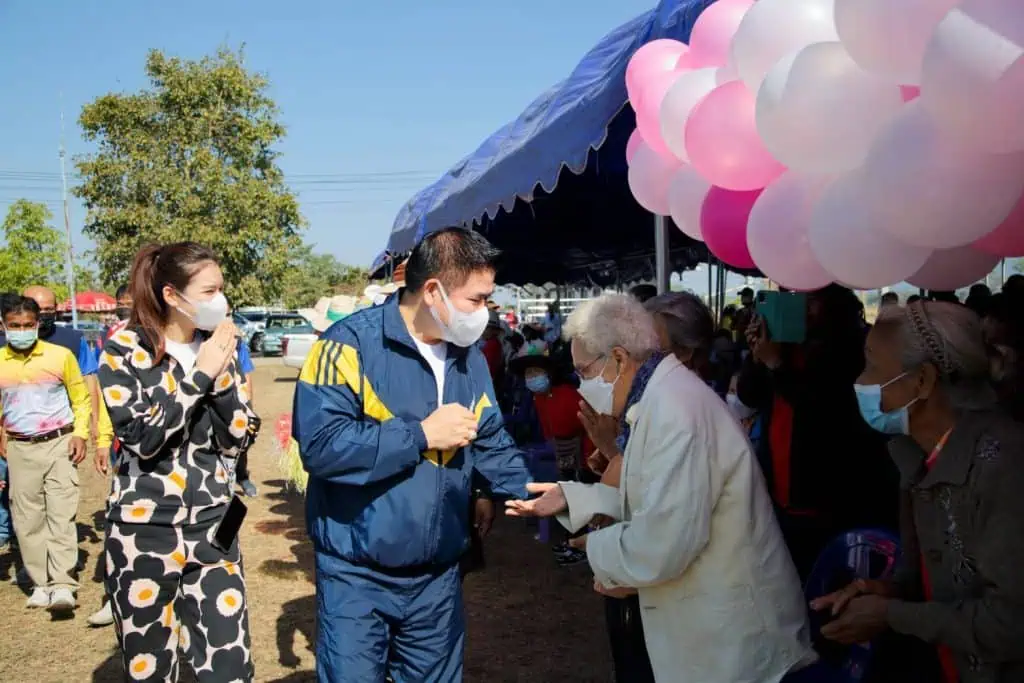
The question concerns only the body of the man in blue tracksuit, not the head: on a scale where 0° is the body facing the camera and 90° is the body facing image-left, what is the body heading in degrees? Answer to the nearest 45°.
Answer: approximately 315°

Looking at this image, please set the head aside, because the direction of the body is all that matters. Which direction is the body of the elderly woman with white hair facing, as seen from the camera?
to the viewer's left

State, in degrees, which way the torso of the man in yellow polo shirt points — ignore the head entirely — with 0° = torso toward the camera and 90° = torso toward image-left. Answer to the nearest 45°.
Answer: approximately 0°

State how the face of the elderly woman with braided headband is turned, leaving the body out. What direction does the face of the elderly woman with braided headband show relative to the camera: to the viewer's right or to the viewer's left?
to the viewer's left

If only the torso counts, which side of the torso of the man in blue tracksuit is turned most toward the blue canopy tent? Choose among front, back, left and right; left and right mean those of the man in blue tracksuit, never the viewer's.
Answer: left

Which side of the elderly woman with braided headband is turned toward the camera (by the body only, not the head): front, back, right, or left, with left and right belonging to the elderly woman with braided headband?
left

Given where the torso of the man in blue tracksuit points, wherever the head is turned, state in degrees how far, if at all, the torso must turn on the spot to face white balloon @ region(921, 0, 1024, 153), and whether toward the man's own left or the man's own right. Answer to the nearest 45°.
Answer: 0° — they already face it

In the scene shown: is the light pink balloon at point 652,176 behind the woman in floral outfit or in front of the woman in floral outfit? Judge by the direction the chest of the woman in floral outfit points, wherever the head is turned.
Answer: in front
